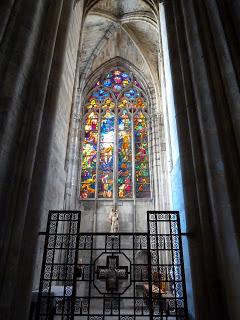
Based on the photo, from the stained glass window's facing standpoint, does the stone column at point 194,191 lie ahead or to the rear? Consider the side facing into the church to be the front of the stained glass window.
ahead

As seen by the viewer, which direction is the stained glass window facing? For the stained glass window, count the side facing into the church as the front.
toward the camera

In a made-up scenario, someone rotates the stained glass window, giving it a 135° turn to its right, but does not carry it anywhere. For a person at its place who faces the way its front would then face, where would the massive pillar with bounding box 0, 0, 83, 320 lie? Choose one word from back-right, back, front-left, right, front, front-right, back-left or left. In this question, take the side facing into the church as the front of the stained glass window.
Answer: back-left

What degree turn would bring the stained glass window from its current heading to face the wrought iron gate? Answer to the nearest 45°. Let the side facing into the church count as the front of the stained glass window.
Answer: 0° — it already faces it

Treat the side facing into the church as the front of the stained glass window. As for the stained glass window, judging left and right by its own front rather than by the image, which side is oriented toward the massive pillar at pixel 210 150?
front

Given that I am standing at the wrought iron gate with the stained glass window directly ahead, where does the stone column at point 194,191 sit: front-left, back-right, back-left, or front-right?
back-right
